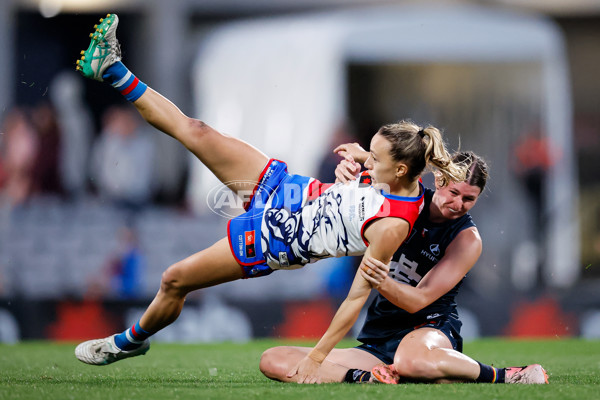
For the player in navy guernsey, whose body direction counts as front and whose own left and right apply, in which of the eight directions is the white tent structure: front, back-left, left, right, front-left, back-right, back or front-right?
back-right

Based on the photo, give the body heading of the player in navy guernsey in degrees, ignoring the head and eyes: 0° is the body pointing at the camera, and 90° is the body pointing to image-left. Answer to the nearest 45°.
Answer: approximately 45°
